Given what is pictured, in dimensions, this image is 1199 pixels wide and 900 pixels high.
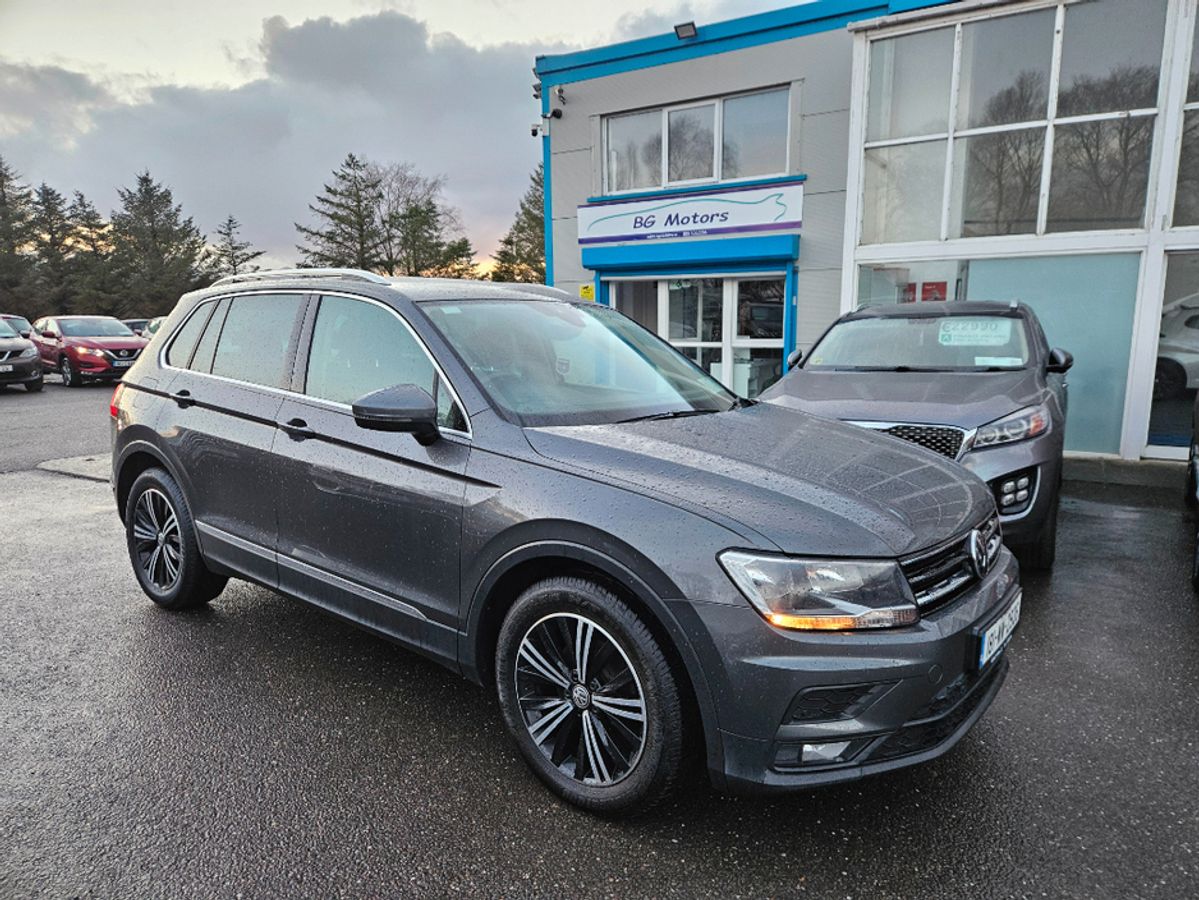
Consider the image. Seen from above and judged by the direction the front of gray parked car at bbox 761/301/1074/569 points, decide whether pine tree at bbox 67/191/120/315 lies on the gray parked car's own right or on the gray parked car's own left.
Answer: on the gray parked car's own right

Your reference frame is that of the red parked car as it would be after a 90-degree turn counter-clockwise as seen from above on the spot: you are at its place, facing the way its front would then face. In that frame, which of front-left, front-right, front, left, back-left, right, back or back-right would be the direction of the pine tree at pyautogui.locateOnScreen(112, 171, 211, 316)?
front-left

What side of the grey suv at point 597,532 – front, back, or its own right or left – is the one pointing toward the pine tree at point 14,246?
back

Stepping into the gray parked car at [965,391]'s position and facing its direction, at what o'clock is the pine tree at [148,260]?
The pine tree is roughly at 4 o'clock from the gray parked car.

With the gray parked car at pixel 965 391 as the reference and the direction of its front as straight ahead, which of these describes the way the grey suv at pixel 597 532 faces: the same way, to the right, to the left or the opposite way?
to the left

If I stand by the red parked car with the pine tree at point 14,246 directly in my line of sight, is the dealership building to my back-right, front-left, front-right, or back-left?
back-right

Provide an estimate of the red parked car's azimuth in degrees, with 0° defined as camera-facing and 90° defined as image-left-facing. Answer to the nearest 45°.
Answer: approximately 315°

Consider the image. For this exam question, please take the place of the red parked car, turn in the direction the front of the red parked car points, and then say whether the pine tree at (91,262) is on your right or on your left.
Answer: on your left

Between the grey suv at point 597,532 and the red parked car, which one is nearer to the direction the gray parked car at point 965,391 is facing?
the grey suv

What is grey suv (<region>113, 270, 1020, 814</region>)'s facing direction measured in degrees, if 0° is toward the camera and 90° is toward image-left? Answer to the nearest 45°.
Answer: approximately 315°
